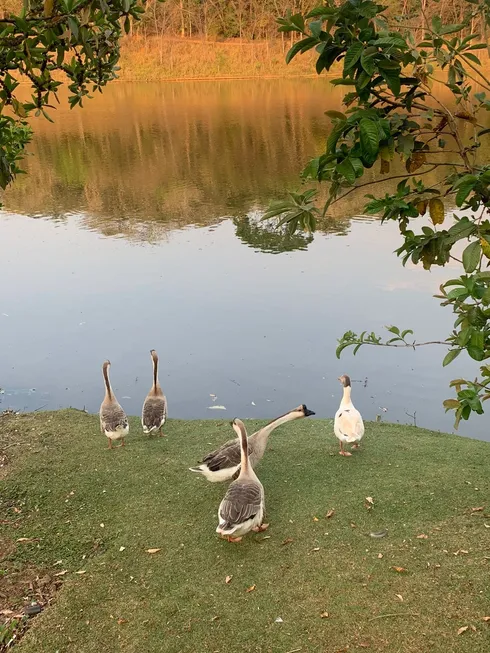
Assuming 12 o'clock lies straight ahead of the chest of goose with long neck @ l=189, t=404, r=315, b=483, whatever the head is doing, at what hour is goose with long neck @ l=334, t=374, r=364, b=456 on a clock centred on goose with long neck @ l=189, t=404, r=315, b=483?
goose with long neck @ l=334, t=374, r=364, b=456 is roughly at 11 o'clock from goose with long neck @ l=189, t=404, r=315, b=483.

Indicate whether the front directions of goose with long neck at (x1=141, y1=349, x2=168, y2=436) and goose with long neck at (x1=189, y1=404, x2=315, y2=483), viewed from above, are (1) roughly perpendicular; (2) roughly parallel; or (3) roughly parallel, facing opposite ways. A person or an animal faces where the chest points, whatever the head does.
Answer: roughly perpendicular

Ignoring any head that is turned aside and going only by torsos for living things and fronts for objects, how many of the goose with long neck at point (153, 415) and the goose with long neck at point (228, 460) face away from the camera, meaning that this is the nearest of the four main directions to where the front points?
1

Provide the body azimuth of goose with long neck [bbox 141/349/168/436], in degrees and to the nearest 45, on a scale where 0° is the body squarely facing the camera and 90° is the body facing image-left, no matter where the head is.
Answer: approximately 180°

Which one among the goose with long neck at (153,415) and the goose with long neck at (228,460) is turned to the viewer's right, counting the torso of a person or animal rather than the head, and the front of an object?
the goose with long neck at (228,460)

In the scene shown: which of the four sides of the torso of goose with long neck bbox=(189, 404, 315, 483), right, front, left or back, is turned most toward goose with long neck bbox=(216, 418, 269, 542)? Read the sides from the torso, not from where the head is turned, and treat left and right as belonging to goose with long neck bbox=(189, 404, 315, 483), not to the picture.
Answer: right

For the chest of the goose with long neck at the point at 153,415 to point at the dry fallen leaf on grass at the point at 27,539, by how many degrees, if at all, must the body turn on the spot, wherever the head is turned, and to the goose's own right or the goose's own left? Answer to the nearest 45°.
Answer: approximately 135° to the goose's own left

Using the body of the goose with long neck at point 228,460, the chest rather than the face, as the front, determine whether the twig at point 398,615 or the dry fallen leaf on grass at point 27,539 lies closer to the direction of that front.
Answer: the twig

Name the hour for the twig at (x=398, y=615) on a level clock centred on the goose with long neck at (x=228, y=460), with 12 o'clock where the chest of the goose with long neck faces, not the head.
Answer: The twig is roughly at 2 o'clock from the goose with long neck.

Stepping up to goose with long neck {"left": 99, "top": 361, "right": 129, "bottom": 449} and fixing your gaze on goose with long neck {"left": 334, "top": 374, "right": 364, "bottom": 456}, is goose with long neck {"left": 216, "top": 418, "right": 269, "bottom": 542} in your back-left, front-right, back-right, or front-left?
front-right

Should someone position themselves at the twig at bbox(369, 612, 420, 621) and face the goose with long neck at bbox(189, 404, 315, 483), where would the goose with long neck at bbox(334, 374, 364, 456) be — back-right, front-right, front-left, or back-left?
front-right

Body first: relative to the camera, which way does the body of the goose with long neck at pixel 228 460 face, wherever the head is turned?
to the viewer's right
